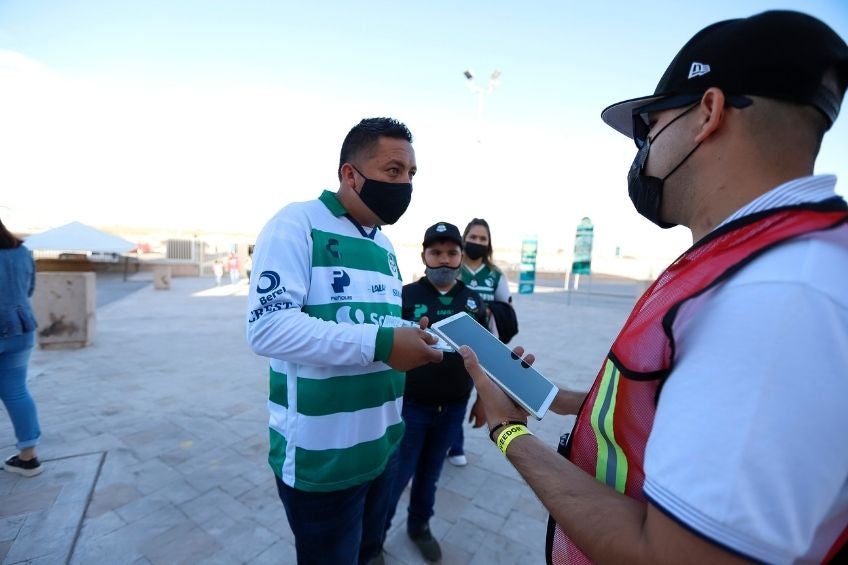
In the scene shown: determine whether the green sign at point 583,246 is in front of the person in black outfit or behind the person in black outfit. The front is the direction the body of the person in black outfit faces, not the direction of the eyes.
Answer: behind

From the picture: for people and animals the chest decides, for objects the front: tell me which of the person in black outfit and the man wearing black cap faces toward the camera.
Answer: the person in black outfit

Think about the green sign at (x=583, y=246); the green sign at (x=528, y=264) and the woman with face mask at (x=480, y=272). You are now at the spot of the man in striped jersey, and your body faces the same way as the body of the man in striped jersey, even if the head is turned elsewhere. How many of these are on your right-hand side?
0

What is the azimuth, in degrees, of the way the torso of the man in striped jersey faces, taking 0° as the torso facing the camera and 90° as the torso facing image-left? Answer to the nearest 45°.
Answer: approximately 315°

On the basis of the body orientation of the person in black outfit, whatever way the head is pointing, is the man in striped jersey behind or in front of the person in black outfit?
in front

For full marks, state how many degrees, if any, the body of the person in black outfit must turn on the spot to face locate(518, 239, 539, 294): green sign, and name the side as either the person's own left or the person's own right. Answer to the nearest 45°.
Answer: approximately 180°

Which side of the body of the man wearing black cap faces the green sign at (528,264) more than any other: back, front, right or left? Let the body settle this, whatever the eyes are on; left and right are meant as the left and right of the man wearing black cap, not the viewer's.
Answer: right

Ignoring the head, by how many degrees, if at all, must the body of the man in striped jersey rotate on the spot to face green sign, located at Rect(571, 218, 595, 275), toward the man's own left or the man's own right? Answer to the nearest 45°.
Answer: approximately 90° to the man's own left

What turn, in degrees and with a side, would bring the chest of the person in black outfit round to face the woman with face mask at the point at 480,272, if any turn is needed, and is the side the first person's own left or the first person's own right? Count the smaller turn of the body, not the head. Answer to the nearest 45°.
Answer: approximately 180°

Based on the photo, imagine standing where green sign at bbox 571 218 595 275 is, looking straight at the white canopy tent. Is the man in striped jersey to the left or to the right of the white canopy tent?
left

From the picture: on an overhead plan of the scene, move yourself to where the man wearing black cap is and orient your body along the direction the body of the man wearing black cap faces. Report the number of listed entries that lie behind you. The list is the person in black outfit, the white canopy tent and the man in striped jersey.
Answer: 0

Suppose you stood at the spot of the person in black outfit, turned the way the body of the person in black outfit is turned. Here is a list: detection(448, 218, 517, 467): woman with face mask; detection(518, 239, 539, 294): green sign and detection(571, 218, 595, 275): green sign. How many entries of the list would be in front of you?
0

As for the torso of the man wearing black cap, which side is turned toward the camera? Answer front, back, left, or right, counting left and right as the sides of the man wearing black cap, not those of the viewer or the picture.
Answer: left

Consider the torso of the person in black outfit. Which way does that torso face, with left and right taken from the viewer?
facing the viewer

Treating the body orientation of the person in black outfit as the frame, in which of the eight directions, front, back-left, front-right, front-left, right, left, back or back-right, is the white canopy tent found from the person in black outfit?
back-right

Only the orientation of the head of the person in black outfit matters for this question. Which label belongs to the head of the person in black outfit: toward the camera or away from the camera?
toward the camera

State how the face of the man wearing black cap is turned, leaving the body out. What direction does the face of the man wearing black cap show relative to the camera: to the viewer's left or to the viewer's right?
to the viewer's left

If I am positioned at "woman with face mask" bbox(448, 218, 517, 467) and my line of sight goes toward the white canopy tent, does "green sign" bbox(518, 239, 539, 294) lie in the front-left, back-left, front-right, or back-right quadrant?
front-right

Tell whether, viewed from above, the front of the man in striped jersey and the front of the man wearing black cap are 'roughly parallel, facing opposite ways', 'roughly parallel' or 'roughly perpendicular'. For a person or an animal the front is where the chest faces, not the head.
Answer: roughly parallel, facing opposite ways
